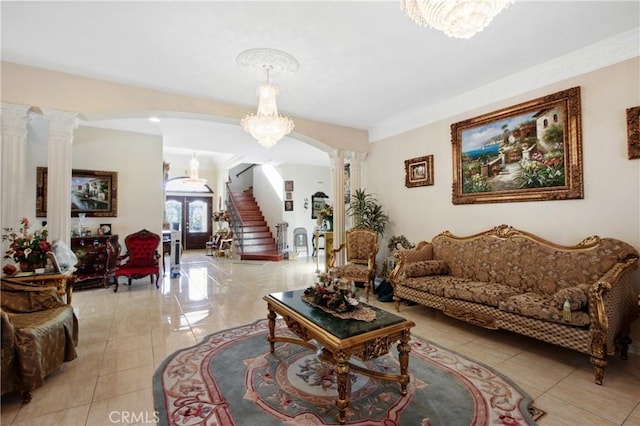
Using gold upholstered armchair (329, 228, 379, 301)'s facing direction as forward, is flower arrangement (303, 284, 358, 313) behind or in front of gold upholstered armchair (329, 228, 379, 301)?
in front

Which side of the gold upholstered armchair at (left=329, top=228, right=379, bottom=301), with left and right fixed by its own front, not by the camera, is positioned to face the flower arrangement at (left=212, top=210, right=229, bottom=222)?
right

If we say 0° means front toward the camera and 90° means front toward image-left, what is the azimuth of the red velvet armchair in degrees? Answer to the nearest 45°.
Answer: approximately 0°

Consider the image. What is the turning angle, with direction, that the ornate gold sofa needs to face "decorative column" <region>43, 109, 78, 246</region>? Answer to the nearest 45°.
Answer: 0° — it already faces it

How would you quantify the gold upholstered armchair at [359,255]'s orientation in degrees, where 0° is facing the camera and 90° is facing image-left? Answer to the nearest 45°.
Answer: approximately 45°

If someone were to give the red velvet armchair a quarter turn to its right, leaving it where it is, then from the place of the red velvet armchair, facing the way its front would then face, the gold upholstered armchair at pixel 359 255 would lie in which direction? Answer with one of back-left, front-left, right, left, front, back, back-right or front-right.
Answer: back-left

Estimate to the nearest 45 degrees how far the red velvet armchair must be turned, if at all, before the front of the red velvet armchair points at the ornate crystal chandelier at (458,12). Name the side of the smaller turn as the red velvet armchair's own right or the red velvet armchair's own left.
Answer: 0° — it already faces it

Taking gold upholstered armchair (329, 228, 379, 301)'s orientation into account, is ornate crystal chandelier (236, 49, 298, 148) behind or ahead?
ahead
